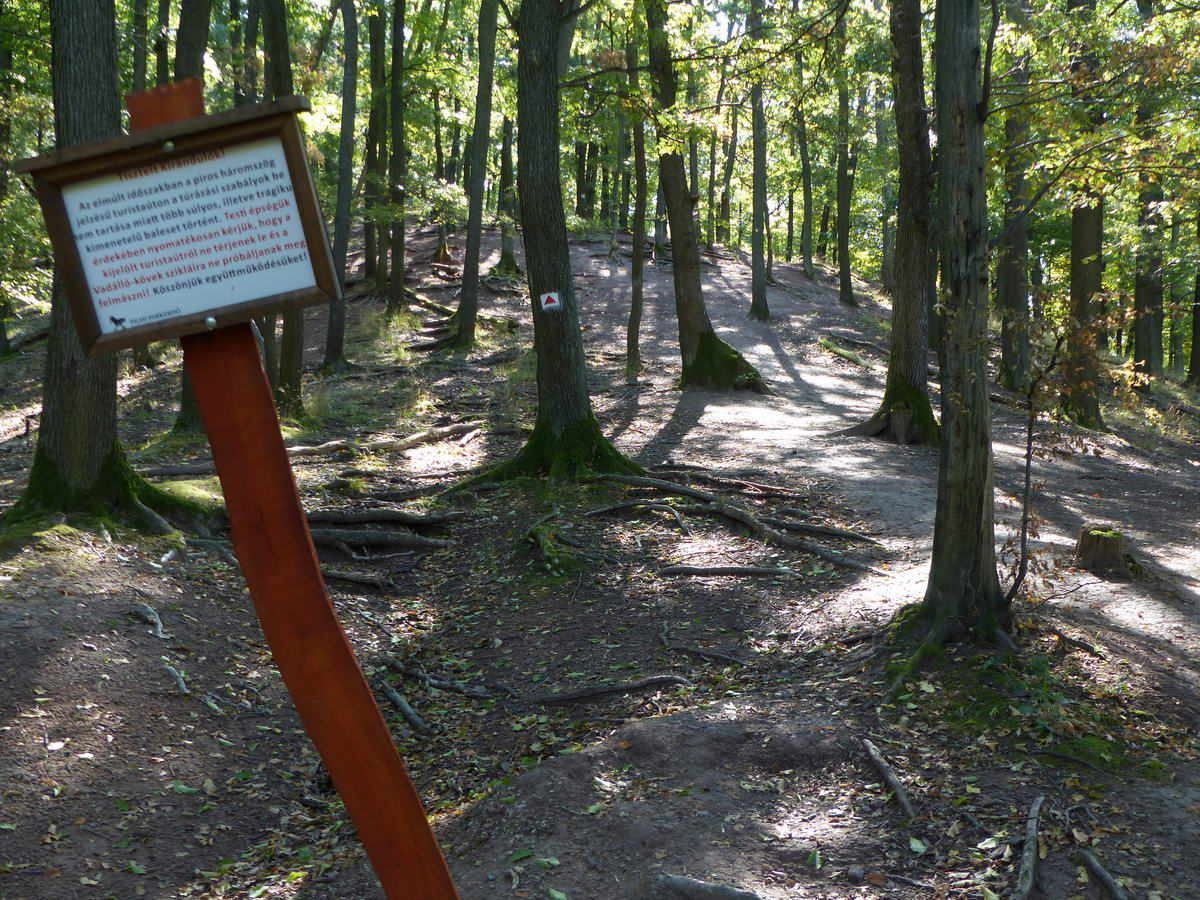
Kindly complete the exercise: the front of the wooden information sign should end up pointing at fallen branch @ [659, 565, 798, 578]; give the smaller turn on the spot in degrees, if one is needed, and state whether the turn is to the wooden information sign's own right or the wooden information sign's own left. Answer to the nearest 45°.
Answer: approximately 135° to the wooden information sign's own left

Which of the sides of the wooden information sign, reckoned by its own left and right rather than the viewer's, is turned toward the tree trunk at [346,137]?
back

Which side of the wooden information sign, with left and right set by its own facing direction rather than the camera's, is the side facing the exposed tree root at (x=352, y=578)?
back

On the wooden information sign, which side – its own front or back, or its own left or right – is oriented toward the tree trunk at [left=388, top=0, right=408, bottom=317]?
back

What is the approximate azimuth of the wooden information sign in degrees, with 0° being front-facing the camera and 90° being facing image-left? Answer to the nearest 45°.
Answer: approximately 0°

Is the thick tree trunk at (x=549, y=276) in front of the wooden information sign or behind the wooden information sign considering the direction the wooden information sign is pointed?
behind

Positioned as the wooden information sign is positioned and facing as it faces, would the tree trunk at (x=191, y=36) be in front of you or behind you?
behind

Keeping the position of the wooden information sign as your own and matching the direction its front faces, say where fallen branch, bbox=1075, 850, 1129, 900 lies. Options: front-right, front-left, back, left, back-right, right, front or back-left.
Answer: left

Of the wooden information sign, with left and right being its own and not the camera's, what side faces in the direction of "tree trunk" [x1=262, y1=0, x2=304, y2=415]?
back

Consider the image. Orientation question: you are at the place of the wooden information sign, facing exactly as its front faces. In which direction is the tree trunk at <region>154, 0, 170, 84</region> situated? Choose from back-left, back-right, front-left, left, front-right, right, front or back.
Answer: back

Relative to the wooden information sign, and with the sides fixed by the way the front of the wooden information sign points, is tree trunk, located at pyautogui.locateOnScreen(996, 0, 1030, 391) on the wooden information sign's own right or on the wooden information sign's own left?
on the wooden information sign's own left
